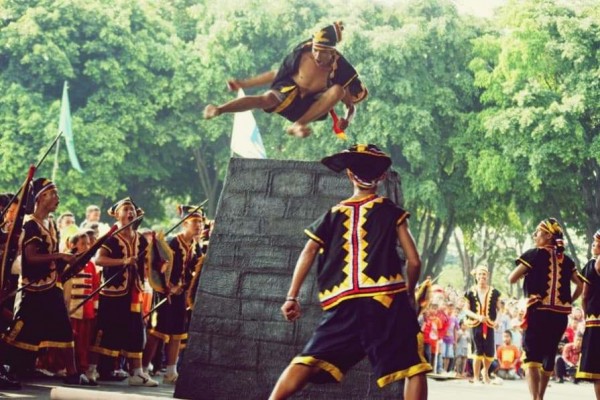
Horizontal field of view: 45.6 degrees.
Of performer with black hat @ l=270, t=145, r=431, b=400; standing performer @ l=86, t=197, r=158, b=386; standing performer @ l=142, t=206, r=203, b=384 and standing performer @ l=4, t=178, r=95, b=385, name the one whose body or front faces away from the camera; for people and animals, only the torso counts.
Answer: the performer with black hat

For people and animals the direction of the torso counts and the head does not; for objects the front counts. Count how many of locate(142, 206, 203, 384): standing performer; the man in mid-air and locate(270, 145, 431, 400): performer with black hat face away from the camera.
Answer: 1

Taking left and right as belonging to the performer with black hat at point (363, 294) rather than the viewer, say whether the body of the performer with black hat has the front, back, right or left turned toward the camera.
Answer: back

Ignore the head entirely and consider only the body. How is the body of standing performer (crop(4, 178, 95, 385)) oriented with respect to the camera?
to the viewer's right

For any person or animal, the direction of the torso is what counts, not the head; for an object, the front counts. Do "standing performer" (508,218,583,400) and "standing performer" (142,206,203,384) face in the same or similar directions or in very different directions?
very different directions

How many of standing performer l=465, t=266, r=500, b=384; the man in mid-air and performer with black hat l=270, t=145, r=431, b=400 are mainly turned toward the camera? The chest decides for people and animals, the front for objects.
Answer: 2

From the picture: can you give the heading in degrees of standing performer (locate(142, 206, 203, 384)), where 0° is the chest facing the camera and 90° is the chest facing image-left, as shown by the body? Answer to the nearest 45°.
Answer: approximately 315°

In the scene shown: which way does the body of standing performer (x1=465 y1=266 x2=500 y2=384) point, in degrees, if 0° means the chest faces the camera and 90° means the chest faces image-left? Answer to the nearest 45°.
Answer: approximately 0°
